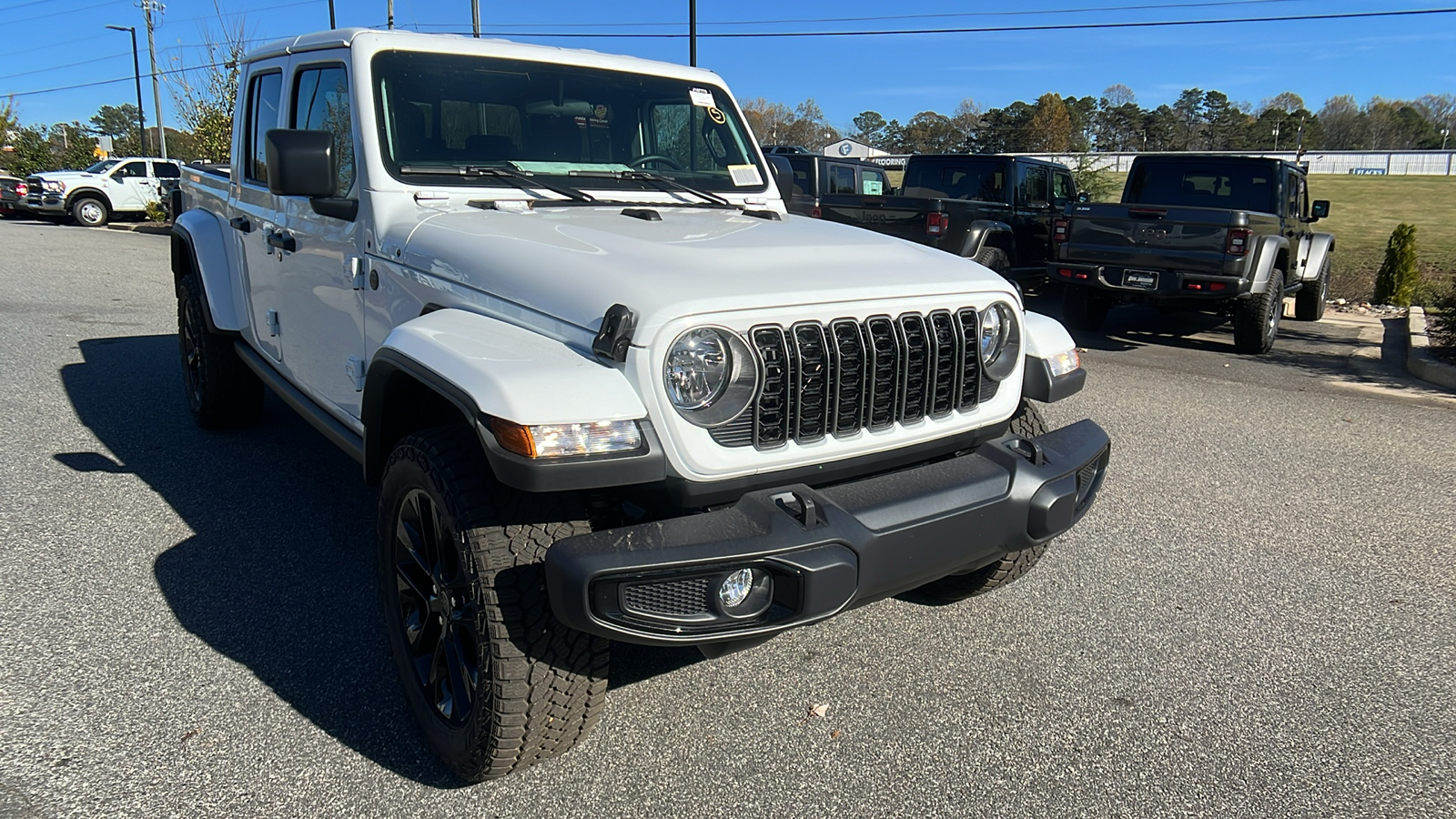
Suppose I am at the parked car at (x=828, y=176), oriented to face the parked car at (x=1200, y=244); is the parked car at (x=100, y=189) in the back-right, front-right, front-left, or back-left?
back-right

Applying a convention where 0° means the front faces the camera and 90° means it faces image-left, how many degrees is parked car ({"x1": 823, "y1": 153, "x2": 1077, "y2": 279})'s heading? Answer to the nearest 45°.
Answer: approximately 225°

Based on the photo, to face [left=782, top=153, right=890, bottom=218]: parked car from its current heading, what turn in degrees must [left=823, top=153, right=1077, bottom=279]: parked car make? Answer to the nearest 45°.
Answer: approximately 90° to its left

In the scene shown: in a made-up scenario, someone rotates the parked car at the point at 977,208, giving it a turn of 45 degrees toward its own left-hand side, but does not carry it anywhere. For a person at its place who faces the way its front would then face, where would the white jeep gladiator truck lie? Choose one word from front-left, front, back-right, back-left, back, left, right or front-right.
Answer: back

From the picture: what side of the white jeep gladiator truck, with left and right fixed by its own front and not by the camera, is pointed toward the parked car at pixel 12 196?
back

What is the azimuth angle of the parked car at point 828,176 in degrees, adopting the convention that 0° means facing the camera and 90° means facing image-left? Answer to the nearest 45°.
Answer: approximately 225°

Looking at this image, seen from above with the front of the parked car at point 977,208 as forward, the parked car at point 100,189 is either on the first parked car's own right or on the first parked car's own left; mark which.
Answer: on the first parked car's own left

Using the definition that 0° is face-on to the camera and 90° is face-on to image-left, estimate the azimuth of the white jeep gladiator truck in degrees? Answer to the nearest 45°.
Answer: approximately 315°

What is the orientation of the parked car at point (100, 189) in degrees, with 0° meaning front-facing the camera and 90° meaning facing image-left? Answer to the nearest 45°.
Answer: approximately 45°

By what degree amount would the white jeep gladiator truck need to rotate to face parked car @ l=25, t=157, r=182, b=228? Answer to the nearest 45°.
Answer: approximately 180°
